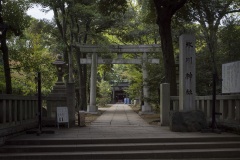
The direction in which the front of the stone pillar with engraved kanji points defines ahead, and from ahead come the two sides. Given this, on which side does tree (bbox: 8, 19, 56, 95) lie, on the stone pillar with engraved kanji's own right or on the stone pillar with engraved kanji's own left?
on the stone pillar with engraved kanji's own right

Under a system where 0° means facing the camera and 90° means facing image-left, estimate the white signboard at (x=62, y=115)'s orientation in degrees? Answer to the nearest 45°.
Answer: approximately 0°

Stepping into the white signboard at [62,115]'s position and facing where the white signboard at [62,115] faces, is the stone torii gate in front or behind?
behind

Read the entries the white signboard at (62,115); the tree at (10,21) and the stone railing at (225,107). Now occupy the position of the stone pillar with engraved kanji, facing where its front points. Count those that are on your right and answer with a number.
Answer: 2

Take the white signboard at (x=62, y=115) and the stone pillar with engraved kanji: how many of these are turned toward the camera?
2

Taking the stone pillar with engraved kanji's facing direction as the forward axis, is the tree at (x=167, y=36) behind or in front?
behind

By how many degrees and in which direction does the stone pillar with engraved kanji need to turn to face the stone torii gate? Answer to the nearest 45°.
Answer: approximately 135° to its right

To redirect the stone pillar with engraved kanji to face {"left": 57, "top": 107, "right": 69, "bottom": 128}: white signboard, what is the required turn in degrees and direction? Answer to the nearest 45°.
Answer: approximately 90° to its right

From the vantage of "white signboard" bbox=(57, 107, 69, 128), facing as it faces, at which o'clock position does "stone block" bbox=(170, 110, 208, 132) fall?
The stone block is roughly at 10 o'clock from the white signboard.

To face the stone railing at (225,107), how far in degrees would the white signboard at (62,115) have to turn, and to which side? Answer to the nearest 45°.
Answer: approximately 45° to its left

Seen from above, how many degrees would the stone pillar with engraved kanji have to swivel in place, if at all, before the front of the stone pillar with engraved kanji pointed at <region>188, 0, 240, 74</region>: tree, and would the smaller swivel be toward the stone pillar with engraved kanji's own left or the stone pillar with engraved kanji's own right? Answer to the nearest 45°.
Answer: approximately 180°

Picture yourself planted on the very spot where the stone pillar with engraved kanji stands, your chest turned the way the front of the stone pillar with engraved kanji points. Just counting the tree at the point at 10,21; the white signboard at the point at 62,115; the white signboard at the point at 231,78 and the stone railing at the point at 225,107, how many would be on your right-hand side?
2
